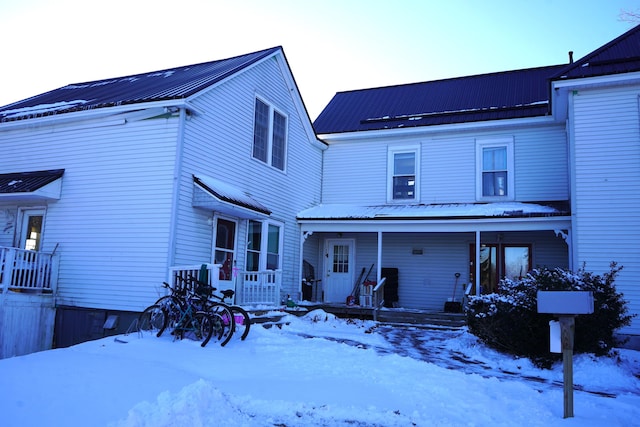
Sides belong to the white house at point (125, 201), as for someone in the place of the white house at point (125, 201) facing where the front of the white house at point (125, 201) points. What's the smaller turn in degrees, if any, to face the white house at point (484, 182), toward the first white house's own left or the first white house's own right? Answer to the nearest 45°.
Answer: approximately 45° to the first white house's own left

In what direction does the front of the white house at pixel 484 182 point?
toward the camera

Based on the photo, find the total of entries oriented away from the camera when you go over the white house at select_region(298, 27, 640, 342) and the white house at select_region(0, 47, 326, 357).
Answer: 0

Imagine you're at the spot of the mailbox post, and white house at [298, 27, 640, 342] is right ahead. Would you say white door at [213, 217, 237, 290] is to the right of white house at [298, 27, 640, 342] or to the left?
left

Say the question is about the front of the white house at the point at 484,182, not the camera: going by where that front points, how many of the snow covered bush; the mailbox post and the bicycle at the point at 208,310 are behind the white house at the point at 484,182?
0

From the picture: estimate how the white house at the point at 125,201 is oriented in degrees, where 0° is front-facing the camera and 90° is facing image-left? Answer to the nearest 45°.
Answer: approximately 315°

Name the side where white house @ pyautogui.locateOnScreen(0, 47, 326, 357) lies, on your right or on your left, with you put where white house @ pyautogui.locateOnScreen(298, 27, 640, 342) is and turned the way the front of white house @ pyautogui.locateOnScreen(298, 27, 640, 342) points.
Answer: on your right

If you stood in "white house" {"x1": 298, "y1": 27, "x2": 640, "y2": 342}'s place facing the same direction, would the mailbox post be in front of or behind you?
in front

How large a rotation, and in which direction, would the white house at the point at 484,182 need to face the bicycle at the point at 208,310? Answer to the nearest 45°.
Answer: approximately 45° to its right

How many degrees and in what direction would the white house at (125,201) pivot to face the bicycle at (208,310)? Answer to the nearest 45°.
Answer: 0° — it already faces it

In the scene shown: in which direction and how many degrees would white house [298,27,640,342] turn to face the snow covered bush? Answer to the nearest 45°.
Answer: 0° — it already faces it

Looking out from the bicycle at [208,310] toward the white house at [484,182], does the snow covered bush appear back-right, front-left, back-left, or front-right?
front-right
